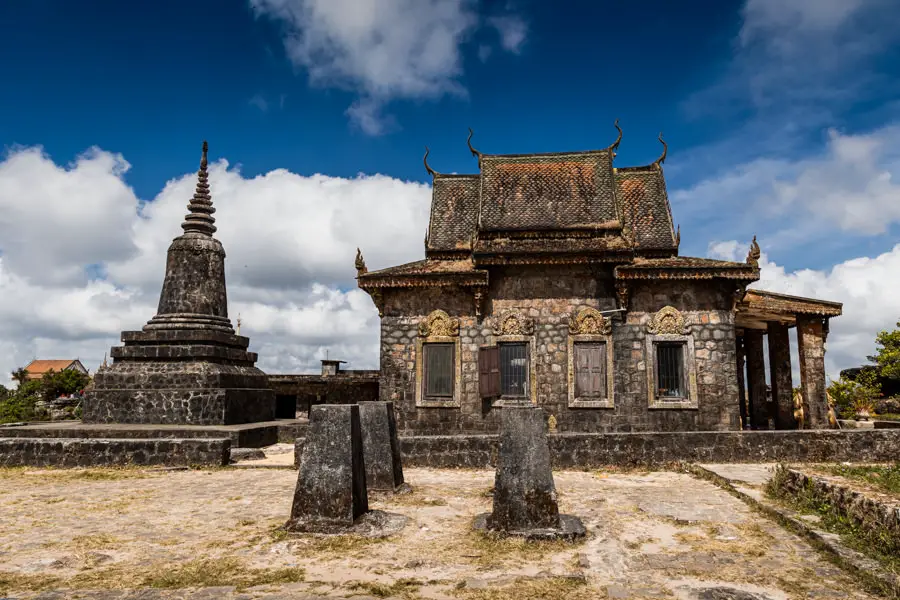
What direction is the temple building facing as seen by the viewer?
to the viewer's right

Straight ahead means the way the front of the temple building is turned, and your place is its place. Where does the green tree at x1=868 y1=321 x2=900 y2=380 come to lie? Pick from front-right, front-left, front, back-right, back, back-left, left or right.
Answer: front-left

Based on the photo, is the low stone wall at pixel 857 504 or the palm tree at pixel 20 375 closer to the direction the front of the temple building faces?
the low stone wall

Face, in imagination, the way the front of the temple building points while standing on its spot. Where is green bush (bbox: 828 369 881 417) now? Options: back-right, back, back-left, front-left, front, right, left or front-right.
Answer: front-left

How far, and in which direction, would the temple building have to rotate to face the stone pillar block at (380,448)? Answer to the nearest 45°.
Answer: approximately 90° to its right

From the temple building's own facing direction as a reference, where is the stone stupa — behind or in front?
behind

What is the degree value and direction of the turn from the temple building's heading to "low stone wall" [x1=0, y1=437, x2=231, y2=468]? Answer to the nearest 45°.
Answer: approximately 135° to its right

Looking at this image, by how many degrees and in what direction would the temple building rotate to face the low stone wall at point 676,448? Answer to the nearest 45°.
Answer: approximately 45° to its right

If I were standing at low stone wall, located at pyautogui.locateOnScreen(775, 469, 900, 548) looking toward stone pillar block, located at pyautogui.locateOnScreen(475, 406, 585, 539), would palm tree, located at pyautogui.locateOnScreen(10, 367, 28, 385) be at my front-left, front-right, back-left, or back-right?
front-right

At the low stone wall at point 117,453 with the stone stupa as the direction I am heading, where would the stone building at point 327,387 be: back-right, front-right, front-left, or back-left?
front-right

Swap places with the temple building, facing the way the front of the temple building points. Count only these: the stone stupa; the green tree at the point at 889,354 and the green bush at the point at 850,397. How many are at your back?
1

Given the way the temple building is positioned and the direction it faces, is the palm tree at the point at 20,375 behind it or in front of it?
behind
